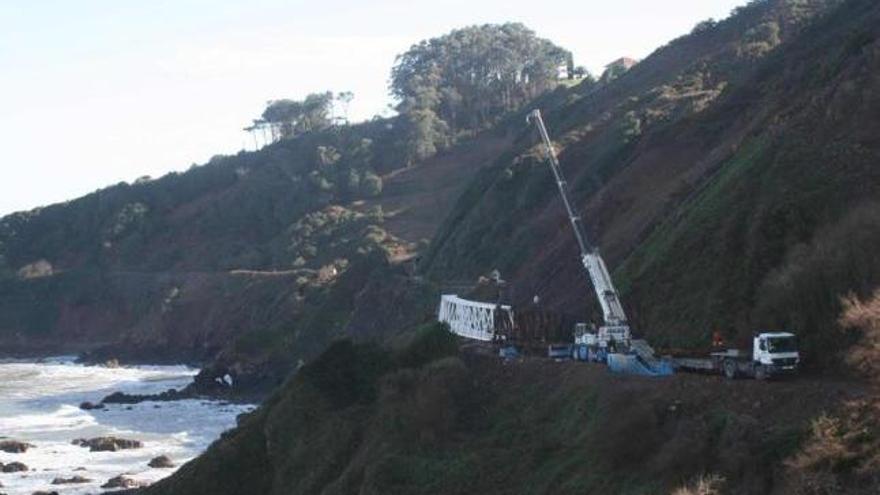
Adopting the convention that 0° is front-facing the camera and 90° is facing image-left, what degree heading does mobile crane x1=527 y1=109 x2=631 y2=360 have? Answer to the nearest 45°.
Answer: approximately 90°

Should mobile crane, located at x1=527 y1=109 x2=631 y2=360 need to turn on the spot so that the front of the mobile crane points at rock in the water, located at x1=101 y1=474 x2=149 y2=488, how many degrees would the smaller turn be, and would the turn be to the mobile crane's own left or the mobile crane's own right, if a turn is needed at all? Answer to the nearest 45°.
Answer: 0° — it already faces it

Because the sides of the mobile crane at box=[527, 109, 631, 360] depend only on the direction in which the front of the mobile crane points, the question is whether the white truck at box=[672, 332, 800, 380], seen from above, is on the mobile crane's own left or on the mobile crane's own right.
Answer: on the mobile crane's own left

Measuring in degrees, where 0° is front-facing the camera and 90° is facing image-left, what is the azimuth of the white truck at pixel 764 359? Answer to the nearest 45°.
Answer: approximately 315°

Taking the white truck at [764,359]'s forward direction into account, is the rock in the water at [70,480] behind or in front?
behind

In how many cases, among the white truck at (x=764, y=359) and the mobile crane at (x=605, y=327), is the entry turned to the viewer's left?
1

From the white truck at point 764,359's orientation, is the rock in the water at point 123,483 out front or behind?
behind

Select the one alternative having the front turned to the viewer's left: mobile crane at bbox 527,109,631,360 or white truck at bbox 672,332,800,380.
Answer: the mobile crane

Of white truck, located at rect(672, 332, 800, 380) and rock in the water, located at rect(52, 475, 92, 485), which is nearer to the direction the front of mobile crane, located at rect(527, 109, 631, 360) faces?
the rock in the water

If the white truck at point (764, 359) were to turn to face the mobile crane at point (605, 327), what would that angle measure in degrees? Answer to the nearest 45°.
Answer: approximately 180°
